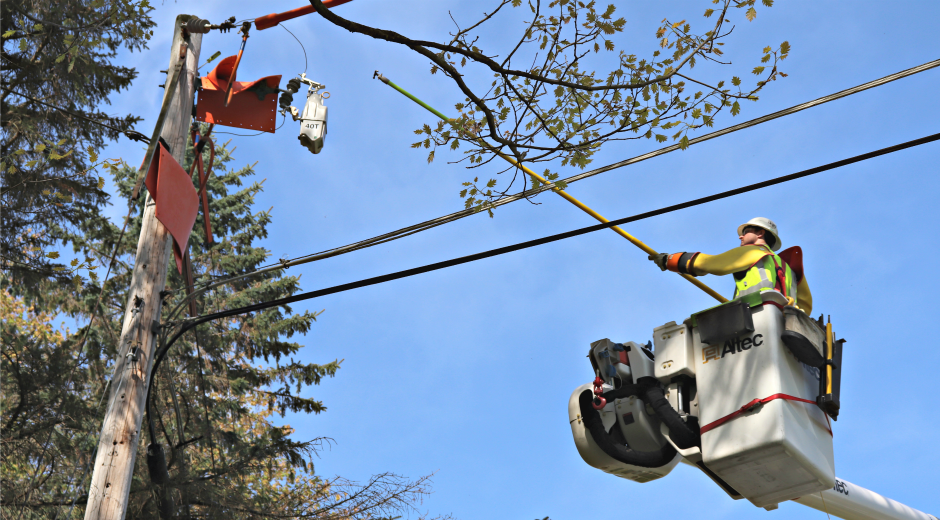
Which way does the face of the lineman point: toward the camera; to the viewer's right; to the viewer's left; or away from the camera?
to the viewer's left

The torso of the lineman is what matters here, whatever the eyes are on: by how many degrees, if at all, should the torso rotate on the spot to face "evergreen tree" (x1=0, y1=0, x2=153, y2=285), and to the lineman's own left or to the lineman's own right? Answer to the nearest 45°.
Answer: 0° — they already face it

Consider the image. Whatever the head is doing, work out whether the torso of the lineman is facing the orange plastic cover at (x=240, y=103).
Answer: yes

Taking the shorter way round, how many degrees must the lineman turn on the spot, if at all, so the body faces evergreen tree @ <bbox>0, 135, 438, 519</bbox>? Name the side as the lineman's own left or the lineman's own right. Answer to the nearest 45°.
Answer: approximately 45° to the lineman's own right

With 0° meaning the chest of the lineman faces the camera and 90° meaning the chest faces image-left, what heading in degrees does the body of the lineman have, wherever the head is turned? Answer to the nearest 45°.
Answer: approximately 90°
